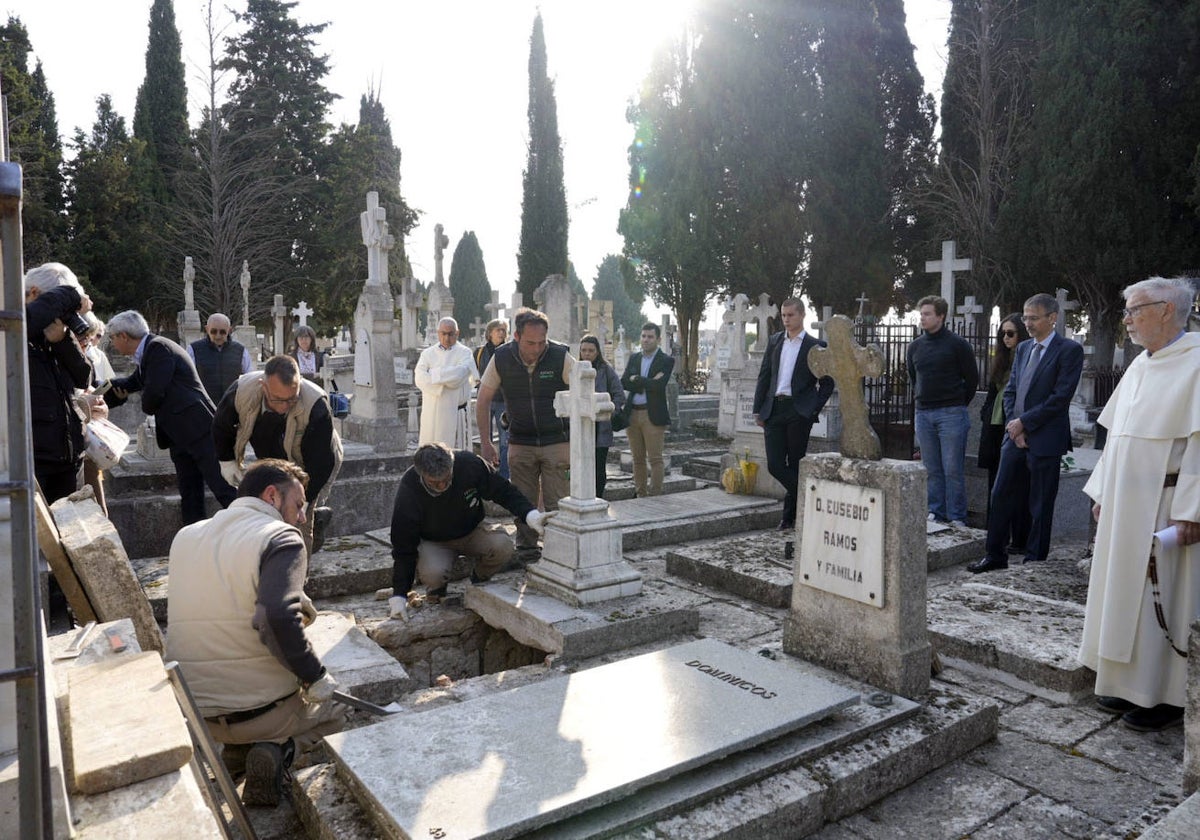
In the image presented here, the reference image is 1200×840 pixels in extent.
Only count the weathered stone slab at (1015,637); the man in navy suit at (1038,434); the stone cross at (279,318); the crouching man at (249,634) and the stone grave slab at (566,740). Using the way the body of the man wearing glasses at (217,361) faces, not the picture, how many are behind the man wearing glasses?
1

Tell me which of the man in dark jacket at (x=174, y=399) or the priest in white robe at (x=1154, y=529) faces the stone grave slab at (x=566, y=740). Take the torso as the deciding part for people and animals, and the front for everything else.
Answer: the priest in white robe

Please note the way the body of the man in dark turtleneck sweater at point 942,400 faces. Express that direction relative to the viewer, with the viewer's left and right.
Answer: facing the viewer and to the left of the viewer

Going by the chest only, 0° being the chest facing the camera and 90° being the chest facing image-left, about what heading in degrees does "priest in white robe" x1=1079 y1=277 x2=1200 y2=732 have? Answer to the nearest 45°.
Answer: approximately 45°

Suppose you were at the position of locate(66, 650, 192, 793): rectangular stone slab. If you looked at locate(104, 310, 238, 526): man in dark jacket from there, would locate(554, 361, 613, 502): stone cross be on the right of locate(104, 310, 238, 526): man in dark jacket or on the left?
right

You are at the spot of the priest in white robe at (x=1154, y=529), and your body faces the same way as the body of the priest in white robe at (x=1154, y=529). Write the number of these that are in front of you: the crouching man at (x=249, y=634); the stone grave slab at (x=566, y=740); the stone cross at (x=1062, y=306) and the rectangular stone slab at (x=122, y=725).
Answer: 3

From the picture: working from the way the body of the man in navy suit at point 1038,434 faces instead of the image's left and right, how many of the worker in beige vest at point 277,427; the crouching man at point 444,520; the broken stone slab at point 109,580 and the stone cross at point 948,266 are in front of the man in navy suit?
3

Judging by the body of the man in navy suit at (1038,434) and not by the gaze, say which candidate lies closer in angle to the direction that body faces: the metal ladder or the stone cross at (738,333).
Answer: the metal ladder

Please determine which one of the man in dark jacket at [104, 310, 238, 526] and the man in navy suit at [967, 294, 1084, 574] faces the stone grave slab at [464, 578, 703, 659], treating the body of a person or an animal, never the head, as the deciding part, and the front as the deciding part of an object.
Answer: the man in navy suit

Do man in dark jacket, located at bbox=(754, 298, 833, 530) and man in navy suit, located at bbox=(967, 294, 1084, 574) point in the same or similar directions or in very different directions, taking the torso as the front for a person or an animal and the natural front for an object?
same or similar directions

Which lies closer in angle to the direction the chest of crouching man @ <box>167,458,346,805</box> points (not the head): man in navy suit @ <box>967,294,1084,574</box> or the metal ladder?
the man in navy suit

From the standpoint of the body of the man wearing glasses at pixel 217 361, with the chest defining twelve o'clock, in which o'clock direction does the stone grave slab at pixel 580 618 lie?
The stone grave slab is roughly at 11 o'clock from the man wearing glasses.

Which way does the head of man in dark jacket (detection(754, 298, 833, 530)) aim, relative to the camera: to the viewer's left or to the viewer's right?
to the viewer's left

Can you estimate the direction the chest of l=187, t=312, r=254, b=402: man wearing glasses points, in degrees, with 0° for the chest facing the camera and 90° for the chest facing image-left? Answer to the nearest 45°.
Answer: approximately 0°

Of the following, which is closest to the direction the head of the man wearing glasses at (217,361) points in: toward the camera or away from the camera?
toward the camera
